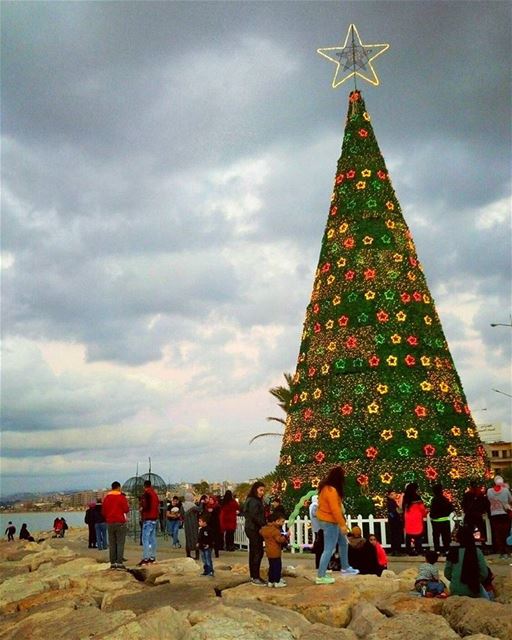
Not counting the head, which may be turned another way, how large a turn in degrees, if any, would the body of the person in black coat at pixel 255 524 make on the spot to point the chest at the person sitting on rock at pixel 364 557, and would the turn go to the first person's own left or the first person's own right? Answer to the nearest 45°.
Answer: approximately 45° to the first person's own left

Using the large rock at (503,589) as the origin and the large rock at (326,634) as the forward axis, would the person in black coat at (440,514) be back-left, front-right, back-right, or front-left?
back-right

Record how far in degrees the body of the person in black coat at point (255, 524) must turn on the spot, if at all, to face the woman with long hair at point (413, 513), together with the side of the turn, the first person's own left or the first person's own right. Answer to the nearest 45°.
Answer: approximately 45° to the first person's own left
